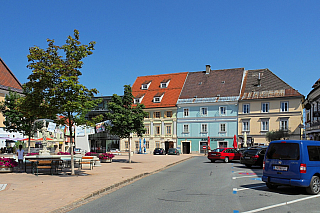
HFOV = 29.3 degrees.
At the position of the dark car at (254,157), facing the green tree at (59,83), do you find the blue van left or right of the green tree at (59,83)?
left

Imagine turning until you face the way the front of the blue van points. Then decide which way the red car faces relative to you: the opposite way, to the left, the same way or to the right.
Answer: the same way

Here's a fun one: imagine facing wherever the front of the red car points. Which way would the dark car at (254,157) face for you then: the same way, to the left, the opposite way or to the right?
the same way

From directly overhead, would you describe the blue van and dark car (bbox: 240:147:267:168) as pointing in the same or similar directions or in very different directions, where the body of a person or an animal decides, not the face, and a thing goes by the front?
same or similar directions

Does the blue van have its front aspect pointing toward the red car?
no

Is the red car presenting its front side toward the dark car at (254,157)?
no

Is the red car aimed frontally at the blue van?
no

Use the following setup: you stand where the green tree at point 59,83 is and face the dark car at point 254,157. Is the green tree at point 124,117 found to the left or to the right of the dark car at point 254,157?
left

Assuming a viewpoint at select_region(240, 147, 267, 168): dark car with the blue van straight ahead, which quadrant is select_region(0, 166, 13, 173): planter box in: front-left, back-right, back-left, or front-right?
front-right
